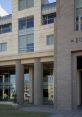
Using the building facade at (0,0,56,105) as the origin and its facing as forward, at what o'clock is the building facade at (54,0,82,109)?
the building facade at (54,0,82,109) is roughly at 10 o'clock from the building facade at (0,0,56,105).

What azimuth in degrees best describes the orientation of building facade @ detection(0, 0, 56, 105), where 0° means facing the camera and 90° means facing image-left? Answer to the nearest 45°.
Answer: approximately 45°
